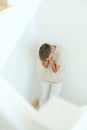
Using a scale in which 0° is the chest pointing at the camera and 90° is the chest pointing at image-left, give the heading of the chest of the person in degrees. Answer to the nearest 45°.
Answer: approximately 45°
